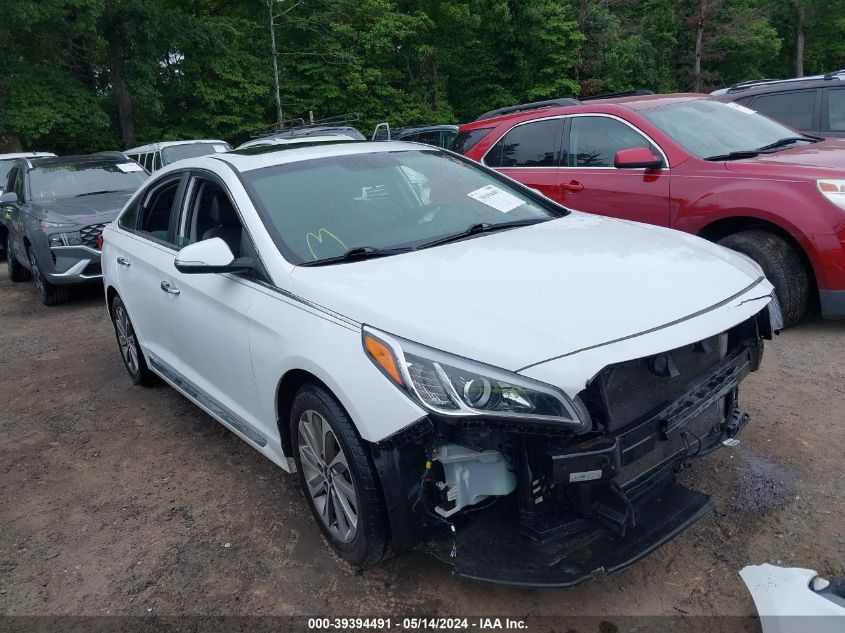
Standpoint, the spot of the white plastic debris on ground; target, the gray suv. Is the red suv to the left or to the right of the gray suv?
right

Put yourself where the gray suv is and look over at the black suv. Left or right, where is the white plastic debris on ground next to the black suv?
right

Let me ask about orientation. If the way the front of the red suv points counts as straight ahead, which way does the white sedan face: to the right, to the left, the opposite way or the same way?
the same way

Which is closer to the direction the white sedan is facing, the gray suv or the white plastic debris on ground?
the white plastic debris on ground

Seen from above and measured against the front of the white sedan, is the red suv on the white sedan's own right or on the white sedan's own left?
on the white sedan's own left

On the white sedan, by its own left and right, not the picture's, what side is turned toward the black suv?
left

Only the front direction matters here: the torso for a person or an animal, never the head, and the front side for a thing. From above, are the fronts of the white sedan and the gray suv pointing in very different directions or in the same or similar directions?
same or similar directions

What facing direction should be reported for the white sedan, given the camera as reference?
facing the viewer and to the right of the viewer

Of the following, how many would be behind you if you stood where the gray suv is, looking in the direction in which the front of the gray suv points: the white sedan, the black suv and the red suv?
0

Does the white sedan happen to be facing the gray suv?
no

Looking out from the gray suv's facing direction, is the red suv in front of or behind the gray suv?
in front

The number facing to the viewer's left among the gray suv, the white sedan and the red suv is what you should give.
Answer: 0
